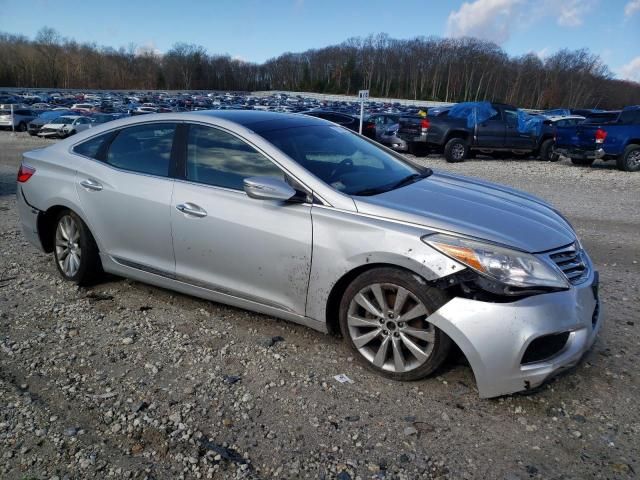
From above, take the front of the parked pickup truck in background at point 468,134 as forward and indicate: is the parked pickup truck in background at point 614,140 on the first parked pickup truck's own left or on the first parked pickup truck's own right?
on the first parked pickup truck's own right

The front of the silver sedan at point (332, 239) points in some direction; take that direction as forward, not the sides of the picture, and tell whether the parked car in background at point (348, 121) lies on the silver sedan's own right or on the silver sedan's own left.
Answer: on the silver sedan's own left

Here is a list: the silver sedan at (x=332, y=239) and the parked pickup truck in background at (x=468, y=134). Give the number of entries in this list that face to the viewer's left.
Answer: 0

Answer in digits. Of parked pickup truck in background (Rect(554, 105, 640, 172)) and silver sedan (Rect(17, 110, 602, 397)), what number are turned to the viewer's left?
0

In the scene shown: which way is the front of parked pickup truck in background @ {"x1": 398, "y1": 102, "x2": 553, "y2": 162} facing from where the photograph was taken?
facing away from the viewer and to the right of the viewer

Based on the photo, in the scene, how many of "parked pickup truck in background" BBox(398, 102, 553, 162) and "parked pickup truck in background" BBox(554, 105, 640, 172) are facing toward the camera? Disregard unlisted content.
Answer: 0

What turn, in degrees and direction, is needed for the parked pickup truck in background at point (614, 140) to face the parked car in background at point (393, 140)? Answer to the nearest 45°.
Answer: approximately 135° to its left

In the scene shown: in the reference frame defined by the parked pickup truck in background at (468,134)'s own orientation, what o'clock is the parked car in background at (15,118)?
the parked car in background at (15,118) is roughly at 8 o'clock from the parked pickup truck in background at (468,134).

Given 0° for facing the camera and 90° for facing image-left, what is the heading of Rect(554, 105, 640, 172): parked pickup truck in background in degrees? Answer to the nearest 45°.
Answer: approximately 225°

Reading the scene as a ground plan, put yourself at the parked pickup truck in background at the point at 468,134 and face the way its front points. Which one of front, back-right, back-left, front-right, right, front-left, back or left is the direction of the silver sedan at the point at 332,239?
back-right
